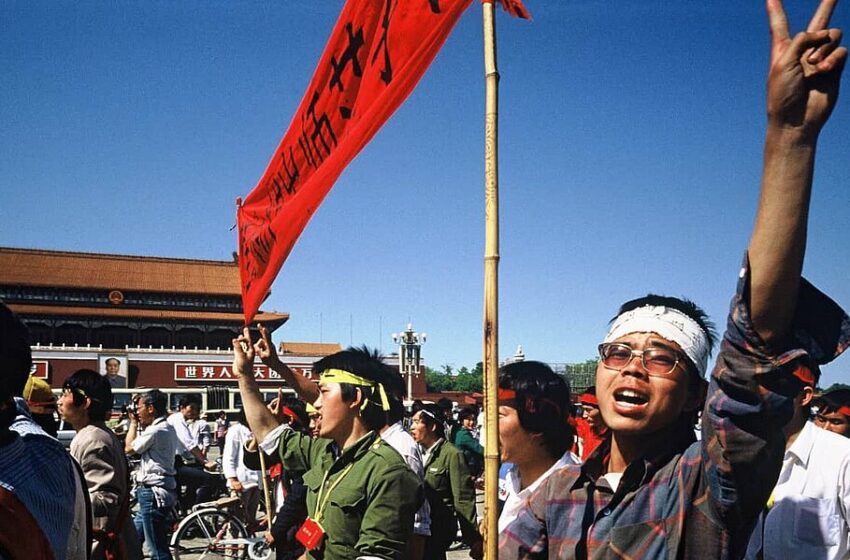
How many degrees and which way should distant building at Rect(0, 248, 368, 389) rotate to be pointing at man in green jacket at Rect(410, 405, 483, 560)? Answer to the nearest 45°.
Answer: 0° — it already faces them

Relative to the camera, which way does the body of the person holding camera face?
to the viewer's left

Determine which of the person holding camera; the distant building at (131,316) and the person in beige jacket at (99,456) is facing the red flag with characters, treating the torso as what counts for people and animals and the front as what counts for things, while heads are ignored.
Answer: the distant building

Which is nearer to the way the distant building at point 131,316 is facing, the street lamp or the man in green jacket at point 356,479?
the man in green jacket

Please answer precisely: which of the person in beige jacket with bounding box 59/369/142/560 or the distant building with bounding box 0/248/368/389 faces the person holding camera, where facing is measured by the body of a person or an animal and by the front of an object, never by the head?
the distant building

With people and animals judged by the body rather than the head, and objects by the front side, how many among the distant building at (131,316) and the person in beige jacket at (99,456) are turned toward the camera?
1

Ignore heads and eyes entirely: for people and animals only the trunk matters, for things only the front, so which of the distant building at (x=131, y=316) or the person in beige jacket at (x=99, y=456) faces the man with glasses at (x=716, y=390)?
the distant building

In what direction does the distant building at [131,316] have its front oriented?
toward the camera

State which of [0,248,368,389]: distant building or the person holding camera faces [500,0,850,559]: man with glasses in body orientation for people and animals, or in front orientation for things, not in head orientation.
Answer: the distant building

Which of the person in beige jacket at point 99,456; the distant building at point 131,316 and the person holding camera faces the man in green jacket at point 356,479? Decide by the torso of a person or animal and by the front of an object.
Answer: the distant building

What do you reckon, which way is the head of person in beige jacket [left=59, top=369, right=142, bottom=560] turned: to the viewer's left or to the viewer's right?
to the viewer's left
